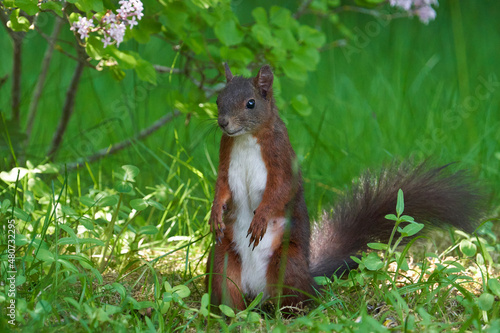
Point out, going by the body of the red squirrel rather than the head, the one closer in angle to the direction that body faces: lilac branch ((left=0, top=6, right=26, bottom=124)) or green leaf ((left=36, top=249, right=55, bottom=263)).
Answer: the green leaf

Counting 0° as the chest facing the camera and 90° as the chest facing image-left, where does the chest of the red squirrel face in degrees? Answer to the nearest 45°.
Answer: approximately 45°

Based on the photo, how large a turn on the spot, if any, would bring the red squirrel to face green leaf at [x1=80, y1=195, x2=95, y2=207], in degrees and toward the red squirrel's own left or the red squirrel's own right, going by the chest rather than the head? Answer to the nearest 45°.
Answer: approximately 45° to the red squirrel's own right

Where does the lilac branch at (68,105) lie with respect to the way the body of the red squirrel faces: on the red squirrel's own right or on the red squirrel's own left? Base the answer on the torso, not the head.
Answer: on the red squirrel's own right

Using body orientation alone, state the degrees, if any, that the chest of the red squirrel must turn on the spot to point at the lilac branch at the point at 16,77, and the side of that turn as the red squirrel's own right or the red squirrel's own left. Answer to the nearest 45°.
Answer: approximately 90° to the red squirrel's own right

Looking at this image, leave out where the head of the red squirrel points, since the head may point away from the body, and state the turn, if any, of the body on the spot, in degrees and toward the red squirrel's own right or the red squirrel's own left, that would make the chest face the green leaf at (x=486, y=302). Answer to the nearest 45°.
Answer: approximately 90° to the red squirrel's own left

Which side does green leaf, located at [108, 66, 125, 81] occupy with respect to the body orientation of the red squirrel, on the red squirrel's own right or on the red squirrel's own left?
on the red squirrel's own right

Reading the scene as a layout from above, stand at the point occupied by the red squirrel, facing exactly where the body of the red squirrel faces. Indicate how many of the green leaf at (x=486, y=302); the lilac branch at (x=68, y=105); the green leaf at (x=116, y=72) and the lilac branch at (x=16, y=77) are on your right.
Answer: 3
